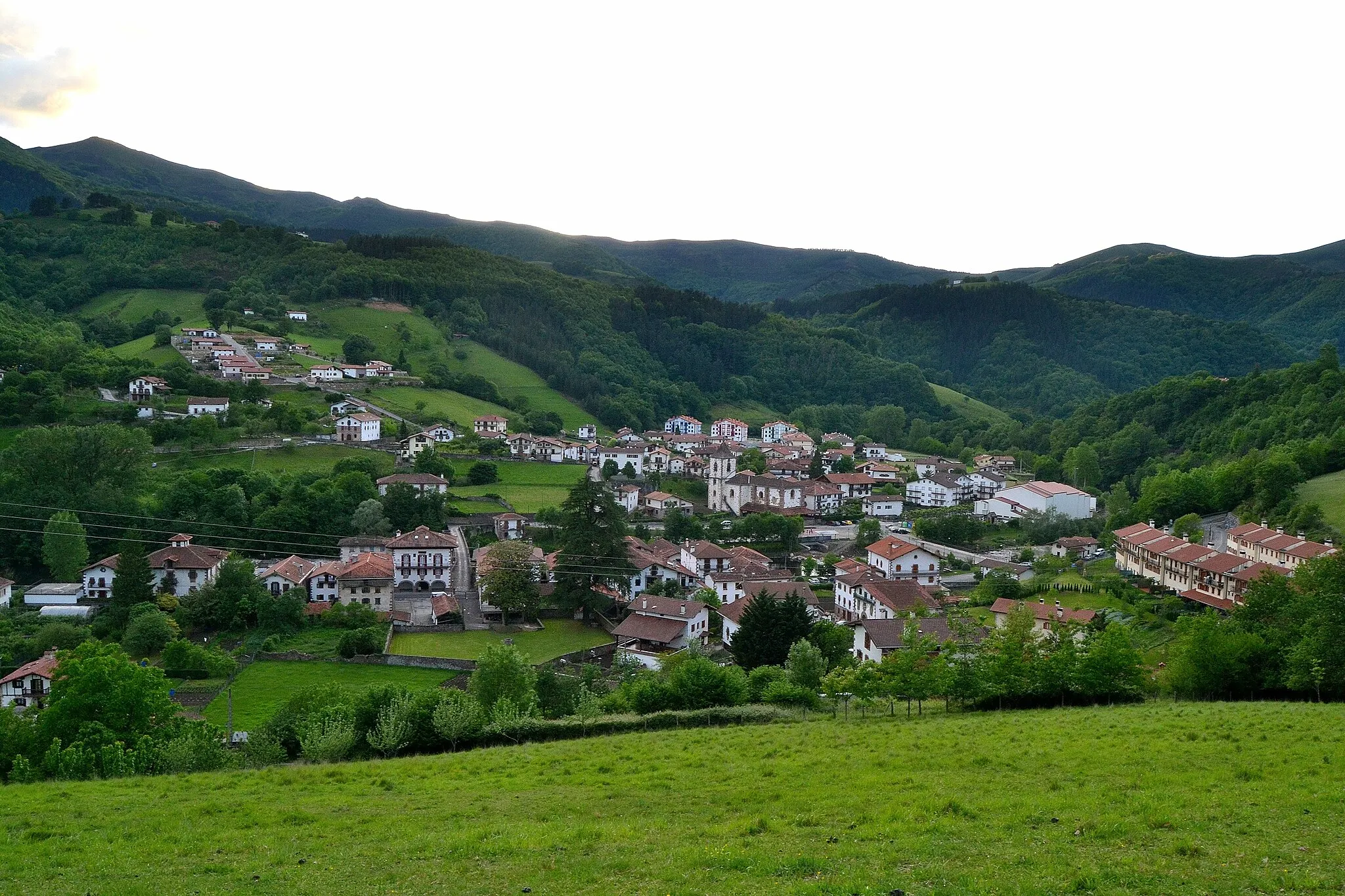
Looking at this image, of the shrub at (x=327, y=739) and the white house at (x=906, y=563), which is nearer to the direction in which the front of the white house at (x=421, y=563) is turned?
the shrub

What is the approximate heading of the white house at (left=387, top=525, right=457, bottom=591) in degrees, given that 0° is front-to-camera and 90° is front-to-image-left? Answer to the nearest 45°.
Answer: approximately 0°

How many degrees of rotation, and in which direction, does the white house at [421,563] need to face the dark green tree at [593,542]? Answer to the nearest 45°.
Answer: approximately 45° to its left

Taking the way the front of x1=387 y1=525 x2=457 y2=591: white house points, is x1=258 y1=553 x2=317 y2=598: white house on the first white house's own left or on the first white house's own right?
on the first white house's own right

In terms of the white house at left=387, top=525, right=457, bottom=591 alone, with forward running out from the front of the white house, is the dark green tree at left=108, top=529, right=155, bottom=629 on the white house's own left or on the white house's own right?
on the white house's own right

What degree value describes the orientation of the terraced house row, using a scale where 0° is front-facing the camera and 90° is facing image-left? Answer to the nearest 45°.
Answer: approximately 45°

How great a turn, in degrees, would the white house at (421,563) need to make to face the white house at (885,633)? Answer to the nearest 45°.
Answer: approximately 45° to its left

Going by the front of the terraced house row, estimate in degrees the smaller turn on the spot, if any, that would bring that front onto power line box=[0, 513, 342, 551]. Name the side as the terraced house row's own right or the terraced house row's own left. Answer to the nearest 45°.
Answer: approximately 45° to the terraced house row's own right

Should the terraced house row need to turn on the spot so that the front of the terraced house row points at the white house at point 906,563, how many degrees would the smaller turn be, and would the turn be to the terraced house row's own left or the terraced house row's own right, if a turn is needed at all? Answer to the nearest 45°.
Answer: approximately 45° to the terraced house row's own right
